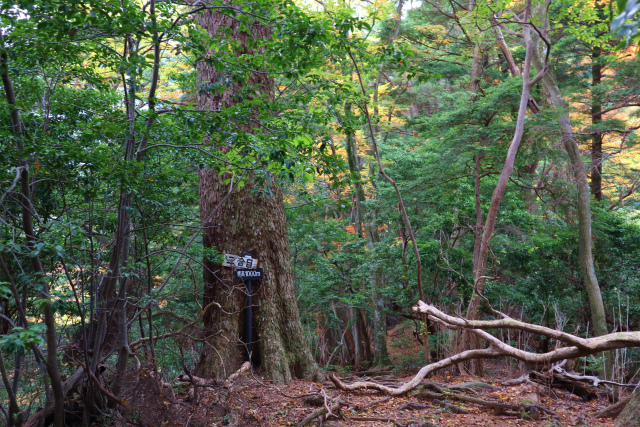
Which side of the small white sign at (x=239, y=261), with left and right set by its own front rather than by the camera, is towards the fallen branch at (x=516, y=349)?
left

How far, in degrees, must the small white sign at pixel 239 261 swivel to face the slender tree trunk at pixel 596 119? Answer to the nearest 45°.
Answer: approximately 135° to its left

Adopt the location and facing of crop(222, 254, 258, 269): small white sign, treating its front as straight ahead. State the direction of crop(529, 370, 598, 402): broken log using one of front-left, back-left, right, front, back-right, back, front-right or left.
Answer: left

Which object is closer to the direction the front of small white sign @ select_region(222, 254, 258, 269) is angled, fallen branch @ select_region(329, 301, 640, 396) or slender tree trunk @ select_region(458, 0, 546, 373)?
the fallen branch

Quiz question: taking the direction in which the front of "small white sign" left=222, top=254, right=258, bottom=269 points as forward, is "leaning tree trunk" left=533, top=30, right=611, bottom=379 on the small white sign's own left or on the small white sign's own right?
on the small white sign's own left

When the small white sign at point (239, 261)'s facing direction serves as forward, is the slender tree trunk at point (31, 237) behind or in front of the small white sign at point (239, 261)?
in front

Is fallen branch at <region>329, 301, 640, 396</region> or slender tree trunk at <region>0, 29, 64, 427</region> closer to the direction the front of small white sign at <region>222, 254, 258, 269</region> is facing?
the slender tree trunk

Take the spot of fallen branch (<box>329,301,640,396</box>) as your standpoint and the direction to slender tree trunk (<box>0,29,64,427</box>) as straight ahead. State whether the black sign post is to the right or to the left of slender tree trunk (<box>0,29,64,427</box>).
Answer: right
